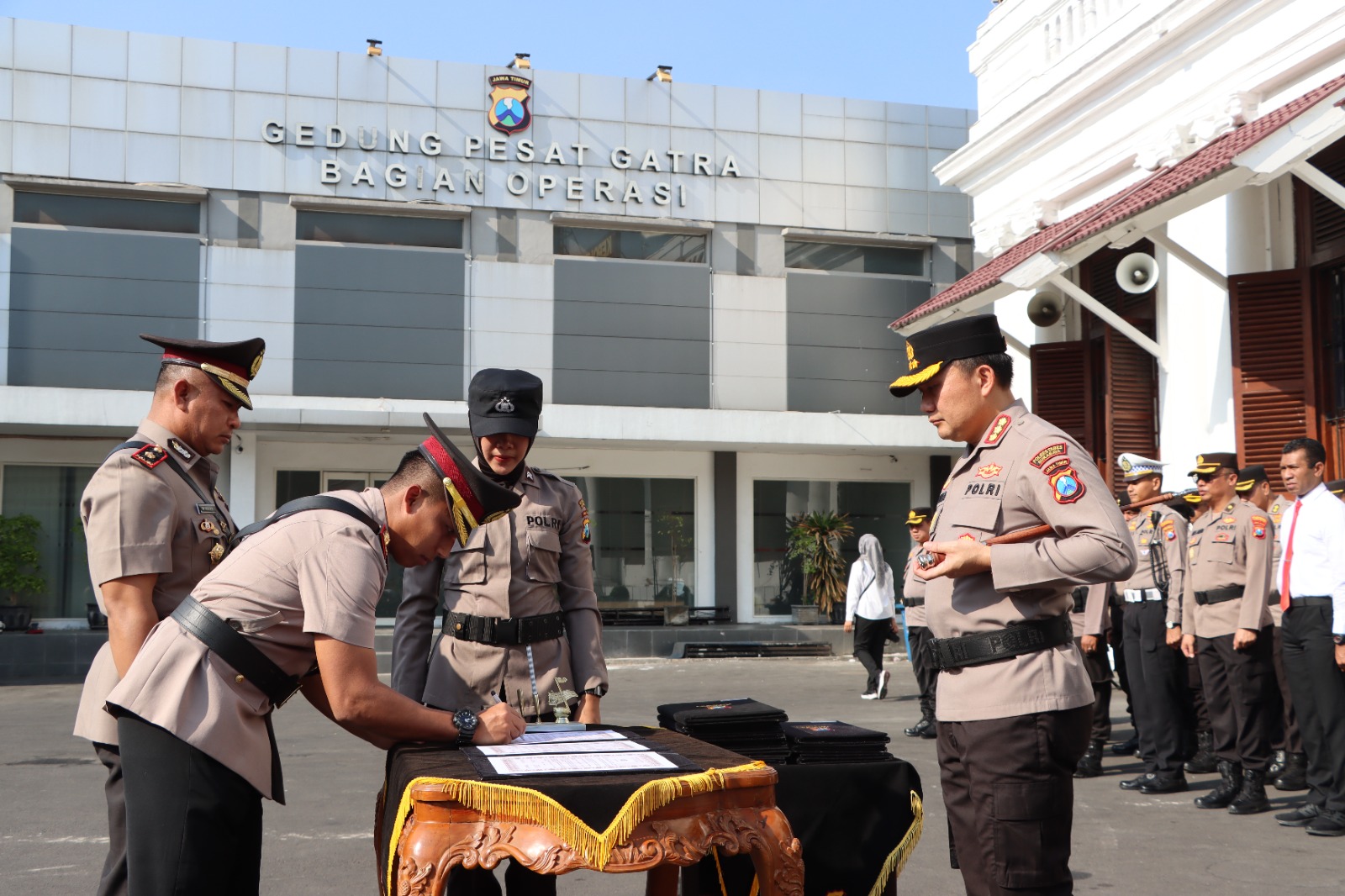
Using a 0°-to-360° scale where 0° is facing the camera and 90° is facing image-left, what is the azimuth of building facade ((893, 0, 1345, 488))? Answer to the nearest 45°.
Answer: approximately 45°

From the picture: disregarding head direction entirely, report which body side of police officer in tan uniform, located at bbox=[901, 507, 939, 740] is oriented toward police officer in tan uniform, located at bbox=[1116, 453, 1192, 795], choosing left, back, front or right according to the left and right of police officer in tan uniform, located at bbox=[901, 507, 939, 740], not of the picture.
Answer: left

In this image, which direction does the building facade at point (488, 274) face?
toward the camera

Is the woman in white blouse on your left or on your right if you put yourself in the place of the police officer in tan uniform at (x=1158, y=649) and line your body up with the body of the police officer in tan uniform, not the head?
on your right

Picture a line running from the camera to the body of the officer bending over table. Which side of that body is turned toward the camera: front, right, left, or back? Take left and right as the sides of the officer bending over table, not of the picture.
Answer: right

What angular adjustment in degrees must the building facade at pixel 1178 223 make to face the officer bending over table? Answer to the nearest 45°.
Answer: approximately 45° to its left

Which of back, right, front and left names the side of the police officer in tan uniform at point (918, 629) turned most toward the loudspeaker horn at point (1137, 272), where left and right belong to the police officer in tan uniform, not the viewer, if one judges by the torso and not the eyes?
back

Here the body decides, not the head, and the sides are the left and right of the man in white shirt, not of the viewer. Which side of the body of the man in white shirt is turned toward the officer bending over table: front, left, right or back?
front

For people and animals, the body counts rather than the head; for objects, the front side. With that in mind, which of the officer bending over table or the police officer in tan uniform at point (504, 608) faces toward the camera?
the police officer in tan uniform

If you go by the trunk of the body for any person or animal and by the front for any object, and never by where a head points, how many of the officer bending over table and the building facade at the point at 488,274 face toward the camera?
1

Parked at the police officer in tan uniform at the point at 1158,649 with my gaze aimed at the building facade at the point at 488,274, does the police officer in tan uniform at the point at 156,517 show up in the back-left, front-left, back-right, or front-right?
back-left

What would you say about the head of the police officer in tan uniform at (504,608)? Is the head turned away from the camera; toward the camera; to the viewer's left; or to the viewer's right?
toward the camera

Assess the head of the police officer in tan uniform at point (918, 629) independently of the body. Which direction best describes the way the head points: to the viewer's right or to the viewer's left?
to the viewer's left

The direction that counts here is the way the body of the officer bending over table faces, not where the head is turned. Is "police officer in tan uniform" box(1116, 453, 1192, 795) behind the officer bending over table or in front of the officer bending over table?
in front

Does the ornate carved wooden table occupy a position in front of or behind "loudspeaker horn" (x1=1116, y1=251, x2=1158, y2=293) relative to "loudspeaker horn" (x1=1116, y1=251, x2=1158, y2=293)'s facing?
in front

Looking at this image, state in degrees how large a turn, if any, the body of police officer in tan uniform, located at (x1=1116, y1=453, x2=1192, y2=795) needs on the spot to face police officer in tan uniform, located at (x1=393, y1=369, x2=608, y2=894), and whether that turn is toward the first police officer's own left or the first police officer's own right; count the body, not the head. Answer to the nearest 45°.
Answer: approximately 45° to the first police officer's own left

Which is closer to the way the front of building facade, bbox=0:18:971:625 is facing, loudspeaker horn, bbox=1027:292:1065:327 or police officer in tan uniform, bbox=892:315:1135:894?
the police officer in tan uniform

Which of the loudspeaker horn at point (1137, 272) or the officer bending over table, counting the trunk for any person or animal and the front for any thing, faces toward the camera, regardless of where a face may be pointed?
the loudspeaker horn

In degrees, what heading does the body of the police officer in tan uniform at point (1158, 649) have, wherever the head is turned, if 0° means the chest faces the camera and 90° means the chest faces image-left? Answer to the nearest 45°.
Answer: approximately 45°
